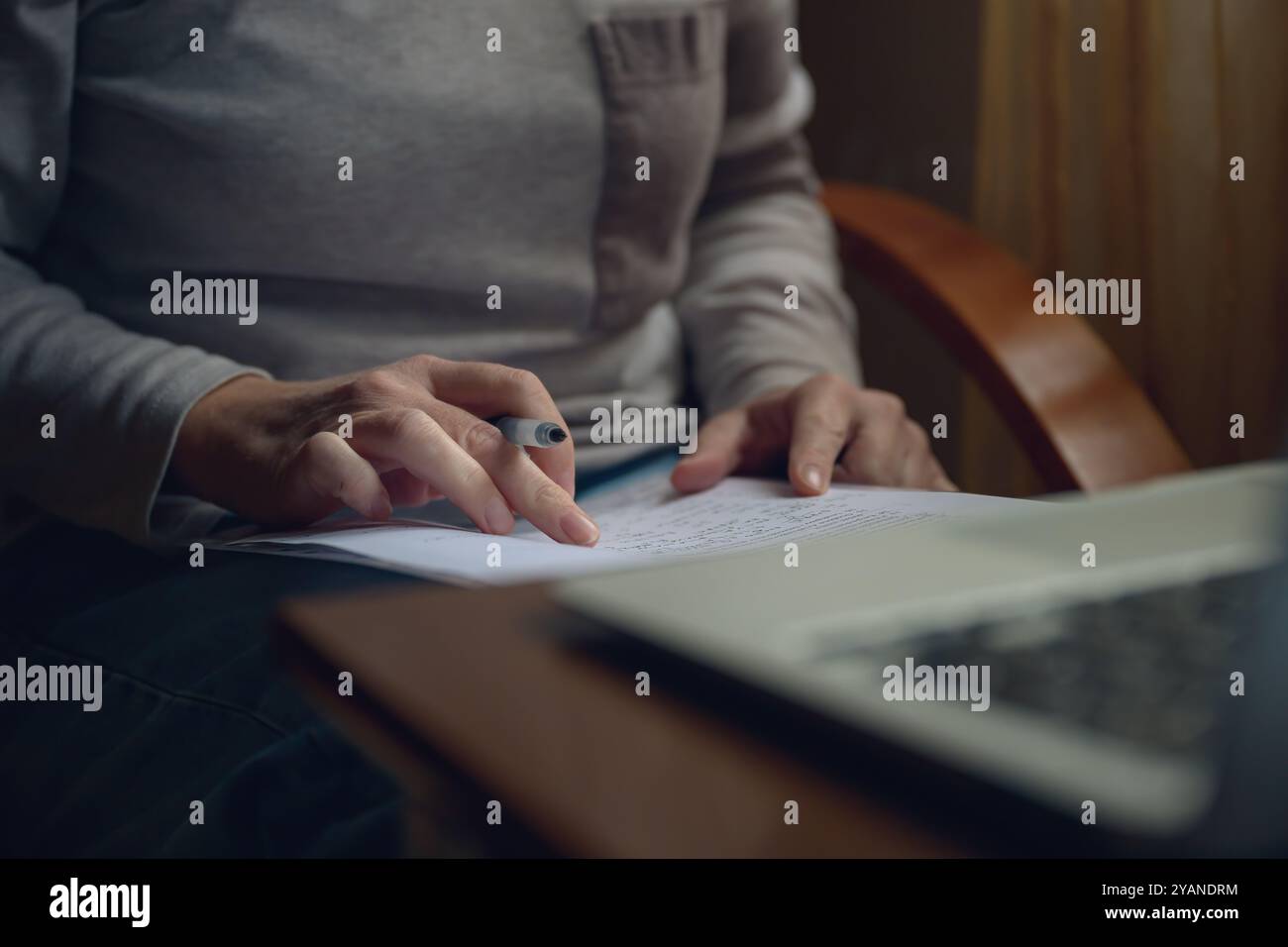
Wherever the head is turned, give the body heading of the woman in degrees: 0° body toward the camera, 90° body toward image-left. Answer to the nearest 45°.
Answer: approximately 315°

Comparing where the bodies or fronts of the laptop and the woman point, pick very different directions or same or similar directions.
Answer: very different directions

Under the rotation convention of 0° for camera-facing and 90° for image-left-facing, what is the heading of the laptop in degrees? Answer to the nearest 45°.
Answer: approximately 135°
